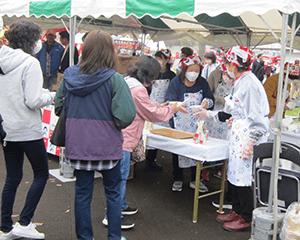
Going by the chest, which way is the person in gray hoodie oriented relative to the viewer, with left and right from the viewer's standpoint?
facing away from the viewer and to the right of the viewer

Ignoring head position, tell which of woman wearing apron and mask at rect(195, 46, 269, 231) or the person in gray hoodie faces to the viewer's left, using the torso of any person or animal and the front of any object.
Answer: the woman wearing apron and mask

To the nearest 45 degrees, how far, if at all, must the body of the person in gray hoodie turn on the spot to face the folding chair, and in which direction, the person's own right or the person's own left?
approximately 45° to the person's own right

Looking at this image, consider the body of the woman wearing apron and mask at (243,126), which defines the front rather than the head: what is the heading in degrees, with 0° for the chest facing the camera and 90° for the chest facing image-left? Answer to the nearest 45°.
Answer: approximately 90°

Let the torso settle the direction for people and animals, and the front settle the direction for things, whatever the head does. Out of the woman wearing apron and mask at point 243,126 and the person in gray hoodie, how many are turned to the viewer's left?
1

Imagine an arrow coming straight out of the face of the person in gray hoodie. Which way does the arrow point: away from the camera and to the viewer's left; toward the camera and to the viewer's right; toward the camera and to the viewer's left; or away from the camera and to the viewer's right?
away from the camera and to the viewer's right
